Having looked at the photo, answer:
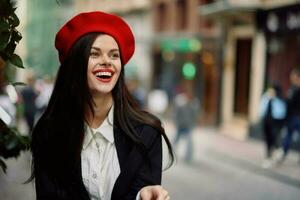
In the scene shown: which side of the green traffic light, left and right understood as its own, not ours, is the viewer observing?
front

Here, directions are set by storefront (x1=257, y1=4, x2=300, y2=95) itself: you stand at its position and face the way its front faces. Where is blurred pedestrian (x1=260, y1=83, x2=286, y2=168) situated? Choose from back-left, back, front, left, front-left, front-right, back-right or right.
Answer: front-left

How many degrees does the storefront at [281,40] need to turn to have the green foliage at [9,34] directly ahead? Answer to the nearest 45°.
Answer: approximately 45° to its left

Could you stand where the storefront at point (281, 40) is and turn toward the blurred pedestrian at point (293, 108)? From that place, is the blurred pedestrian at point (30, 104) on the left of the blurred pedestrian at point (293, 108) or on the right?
right

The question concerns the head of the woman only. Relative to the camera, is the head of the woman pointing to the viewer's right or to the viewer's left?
to the viewer's right

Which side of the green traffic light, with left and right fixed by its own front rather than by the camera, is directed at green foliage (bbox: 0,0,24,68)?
front

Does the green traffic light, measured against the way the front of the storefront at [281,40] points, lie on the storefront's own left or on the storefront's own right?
on the storefront's own right

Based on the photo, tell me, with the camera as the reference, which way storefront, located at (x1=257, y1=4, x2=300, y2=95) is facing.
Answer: facing the viewer and to the left of the viewer
